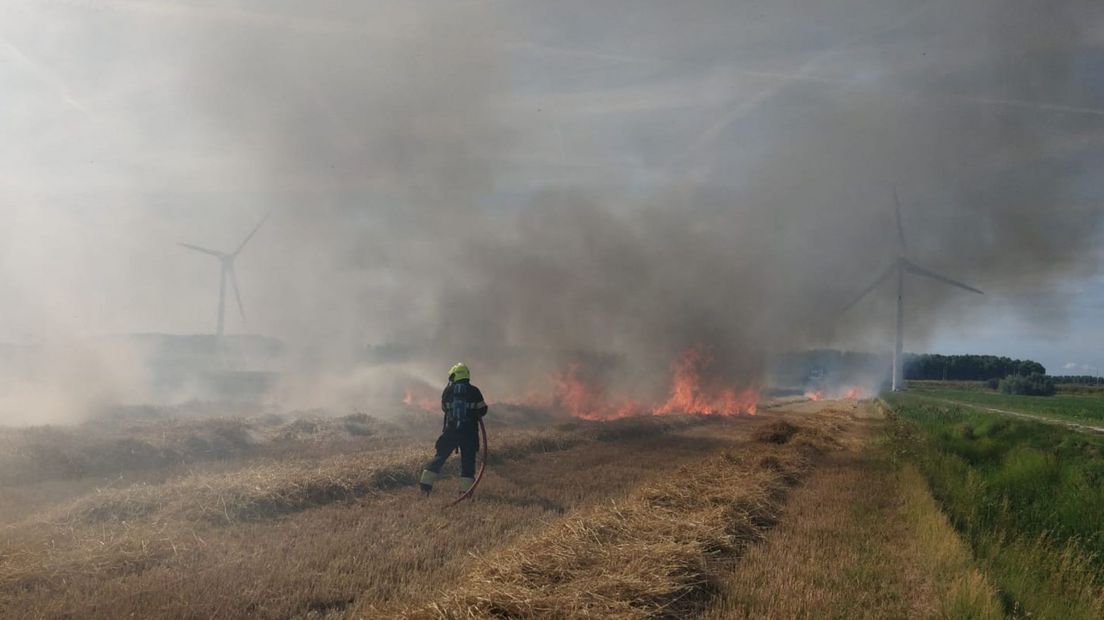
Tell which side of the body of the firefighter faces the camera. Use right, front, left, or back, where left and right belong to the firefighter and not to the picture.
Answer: back
